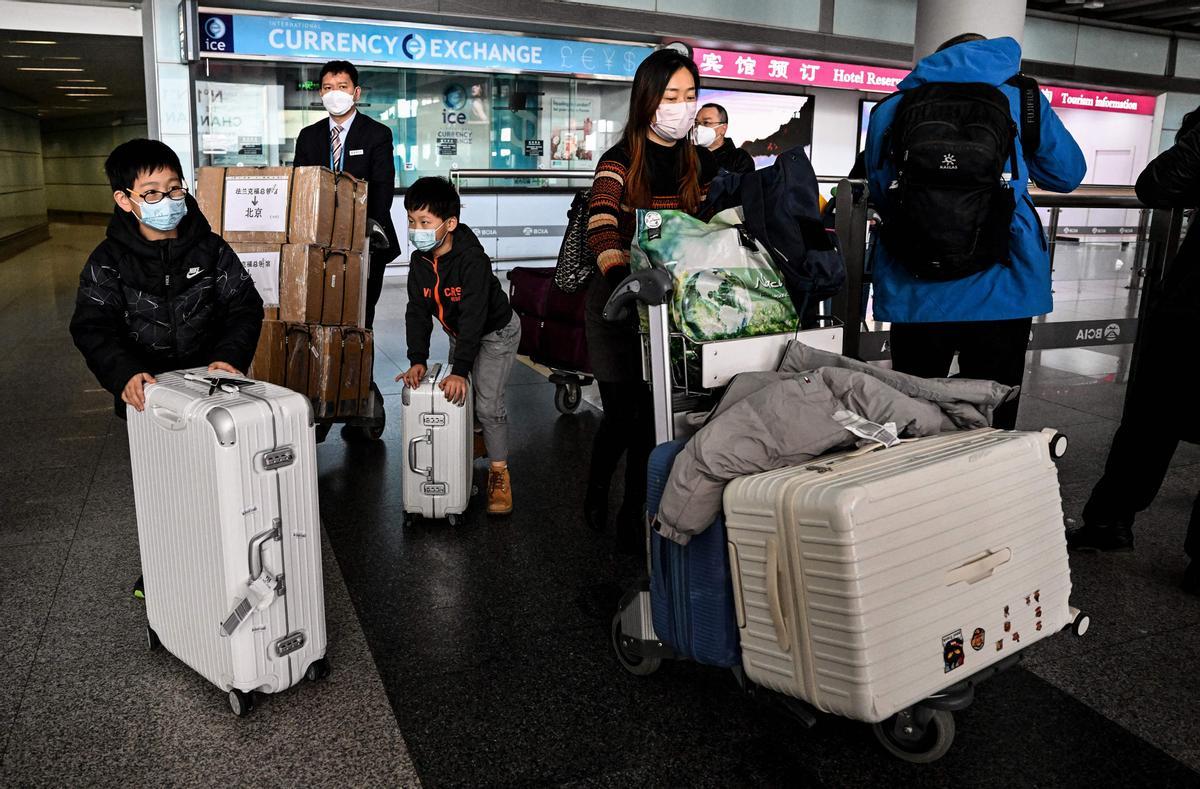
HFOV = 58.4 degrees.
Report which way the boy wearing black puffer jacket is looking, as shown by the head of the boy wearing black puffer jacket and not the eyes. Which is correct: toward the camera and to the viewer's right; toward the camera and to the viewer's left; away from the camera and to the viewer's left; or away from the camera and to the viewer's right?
toward the camera and to the viewer's right

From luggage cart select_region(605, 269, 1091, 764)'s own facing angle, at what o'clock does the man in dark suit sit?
The man in dark suit is roughly at 6 o'clock from the luggage cart.

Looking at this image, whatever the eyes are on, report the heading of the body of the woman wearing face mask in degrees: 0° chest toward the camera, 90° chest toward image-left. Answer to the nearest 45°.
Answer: approximately 315°

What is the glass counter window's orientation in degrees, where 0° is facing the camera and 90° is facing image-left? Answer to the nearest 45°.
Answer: approximately 0°

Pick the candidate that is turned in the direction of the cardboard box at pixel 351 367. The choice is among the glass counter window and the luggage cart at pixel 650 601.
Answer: the glass counter window

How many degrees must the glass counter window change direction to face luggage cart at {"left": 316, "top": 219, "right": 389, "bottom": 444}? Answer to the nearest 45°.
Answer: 0° — it already faces it

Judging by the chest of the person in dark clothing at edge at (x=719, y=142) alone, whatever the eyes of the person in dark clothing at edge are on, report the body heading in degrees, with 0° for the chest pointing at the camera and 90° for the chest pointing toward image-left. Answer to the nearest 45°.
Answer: approximately 45°

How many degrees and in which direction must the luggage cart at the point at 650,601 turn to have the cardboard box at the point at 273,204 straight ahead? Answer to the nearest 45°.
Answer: approximately 180°

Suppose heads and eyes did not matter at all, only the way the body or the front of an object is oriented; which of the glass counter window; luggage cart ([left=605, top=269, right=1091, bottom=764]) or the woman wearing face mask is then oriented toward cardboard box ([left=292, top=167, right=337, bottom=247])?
the glass counter window

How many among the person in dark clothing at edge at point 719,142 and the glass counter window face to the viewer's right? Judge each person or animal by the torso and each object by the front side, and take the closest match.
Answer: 0
